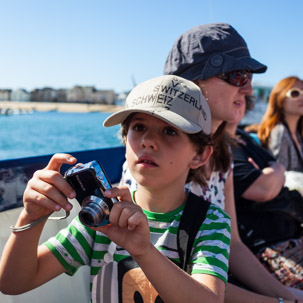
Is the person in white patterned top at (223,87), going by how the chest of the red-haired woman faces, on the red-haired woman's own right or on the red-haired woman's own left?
on the red-haired woman's own right

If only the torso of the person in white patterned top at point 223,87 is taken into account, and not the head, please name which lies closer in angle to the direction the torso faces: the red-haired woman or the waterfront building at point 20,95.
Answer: the red-haired woman

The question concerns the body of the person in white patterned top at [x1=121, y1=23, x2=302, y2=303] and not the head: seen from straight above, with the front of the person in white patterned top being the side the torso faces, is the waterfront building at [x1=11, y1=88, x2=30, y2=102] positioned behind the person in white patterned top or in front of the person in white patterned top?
behind

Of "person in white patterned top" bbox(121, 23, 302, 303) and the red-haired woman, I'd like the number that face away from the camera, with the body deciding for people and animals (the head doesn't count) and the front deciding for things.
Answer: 0

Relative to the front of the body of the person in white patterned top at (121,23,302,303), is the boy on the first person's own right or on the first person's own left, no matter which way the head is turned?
on the first person's own right

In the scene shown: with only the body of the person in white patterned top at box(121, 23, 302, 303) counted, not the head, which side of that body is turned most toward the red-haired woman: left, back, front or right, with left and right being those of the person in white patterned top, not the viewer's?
left

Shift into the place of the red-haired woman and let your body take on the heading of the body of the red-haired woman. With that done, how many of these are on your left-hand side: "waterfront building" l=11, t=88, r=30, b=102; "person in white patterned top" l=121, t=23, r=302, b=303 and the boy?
0

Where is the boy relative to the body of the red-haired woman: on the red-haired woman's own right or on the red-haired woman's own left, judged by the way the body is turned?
on the red-haired woman's own right
